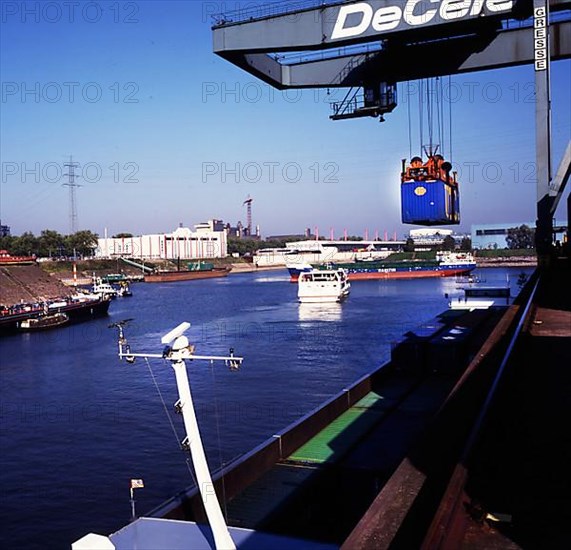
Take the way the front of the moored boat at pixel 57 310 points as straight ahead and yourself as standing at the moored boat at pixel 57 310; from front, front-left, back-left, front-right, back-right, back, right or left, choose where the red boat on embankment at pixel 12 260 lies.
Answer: front-left

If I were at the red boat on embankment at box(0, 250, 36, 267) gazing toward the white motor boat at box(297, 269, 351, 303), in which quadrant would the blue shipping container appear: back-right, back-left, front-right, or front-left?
front-right

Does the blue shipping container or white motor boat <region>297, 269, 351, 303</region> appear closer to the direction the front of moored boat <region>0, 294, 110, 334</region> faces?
the white motor boat

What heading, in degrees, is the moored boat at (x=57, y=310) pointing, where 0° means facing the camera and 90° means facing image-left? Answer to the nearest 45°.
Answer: approximately 225°

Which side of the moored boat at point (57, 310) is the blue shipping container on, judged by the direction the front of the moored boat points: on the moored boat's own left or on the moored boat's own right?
on the moored boat's own right

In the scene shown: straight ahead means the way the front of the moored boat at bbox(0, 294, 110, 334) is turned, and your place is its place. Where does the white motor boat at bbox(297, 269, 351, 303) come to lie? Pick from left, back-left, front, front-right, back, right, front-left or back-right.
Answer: front-right

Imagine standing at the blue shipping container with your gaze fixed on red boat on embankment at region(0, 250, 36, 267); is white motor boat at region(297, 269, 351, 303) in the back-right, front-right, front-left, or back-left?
front-right

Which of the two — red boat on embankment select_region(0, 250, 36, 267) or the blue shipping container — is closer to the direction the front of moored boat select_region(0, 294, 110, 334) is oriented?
the red boat on embankment
